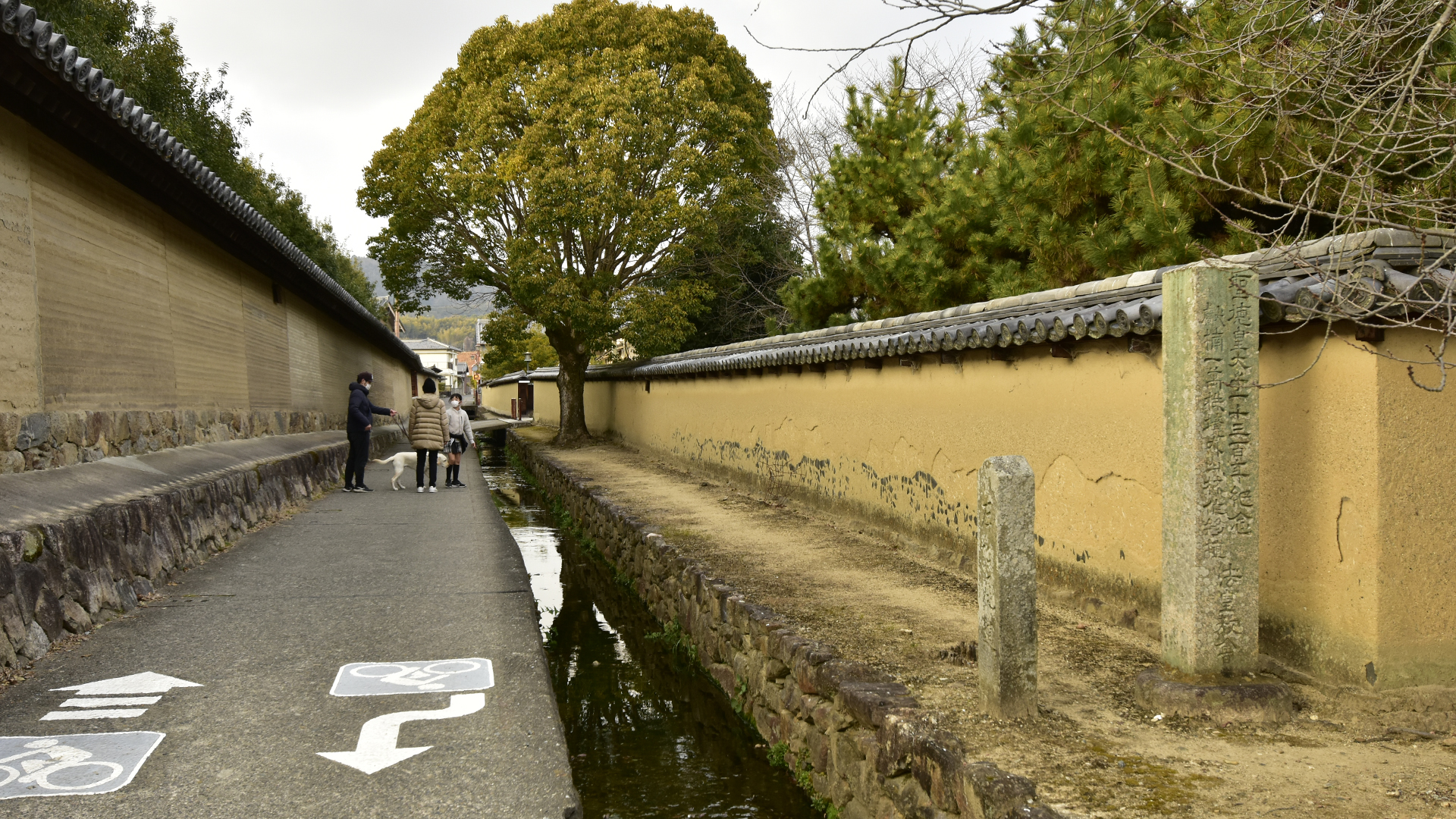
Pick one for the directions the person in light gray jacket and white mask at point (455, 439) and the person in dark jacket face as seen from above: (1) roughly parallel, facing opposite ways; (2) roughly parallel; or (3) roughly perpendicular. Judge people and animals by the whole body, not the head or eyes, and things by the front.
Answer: roughly perpendicular

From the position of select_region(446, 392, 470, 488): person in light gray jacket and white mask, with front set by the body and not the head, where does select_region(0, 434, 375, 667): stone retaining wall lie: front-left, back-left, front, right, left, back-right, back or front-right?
front

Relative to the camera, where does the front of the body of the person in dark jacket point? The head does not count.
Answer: to the viewer's right

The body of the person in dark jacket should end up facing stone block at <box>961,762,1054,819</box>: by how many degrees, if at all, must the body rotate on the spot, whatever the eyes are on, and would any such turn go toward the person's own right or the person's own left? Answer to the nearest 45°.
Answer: approximately 90° to the person's own right

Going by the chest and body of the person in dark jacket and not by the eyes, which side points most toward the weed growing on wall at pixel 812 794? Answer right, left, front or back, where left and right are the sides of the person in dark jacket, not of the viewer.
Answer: right

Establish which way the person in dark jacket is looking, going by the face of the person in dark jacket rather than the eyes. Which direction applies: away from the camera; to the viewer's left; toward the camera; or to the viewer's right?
to the viewer's right

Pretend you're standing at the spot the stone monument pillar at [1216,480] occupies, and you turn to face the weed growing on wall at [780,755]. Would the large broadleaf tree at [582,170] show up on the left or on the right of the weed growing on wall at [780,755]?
right

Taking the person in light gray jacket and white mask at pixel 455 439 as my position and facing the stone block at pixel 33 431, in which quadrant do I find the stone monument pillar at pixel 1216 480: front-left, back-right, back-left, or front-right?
front-left

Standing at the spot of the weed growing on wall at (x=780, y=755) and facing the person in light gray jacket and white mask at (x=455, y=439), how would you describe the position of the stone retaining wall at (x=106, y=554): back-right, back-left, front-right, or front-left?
front-left

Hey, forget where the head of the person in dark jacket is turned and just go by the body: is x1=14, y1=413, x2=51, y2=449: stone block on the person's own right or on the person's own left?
on the person's own right

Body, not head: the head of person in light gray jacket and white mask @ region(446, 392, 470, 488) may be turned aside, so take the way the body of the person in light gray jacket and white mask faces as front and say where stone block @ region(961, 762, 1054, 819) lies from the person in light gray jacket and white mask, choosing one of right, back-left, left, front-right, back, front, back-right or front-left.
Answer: front

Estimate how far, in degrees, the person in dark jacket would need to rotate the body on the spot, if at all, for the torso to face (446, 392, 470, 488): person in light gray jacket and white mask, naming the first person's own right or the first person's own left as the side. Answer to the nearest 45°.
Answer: approximately 45° to the first person's own left

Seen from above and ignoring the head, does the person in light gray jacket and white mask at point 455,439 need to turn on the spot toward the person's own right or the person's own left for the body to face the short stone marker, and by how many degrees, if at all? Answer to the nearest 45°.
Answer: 0° — they already face it

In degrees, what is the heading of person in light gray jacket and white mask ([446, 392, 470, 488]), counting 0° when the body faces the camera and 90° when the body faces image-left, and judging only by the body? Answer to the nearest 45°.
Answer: approximately 0°

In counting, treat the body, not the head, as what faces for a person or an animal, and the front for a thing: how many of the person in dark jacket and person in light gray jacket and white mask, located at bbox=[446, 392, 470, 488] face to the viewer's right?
1

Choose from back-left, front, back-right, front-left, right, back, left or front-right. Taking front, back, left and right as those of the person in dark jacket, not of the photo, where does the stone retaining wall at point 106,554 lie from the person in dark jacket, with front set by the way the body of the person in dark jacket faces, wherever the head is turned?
right
